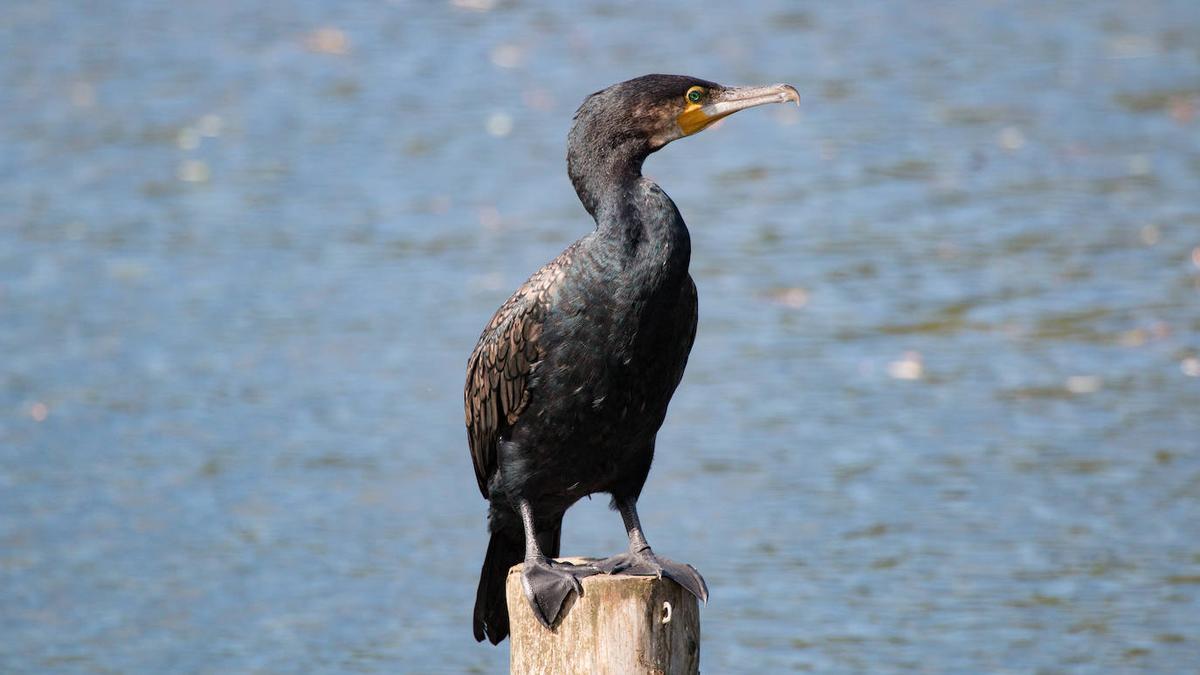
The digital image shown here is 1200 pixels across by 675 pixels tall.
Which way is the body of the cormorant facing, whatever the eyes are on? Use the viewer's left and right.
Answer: facing the viewer and to the right of the viewer
